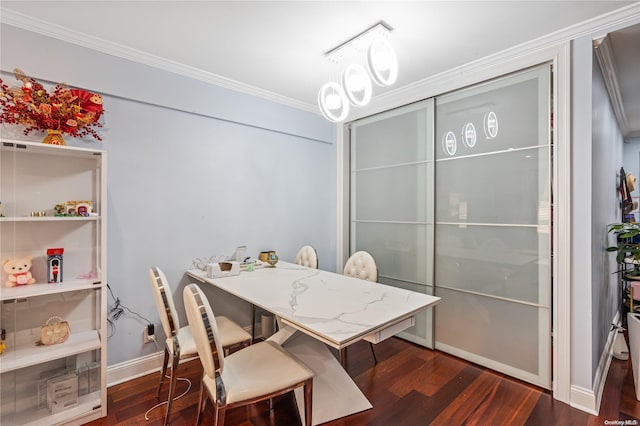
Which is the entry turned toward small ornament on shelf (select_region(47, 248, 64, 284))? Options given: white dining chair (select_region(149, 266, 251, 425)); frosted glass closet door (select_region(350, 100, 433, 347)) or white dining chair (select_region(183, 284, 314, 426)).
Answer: the frosted glass closet door

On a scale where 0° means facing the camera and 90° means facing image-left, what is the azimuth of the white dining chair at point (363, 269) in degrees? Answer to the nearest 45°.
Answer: approximately 45°

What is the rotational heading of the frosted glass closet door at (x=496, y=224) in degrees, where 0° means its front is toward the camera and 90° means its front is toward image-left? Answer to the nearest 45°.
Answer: approximately 45°

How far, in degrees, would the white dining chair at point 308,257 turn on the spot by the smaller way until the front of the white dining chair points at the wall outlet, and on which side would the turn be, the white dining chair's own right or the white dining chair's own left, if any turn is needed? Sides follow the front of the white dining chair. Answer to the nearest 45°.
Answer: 0° — it already faces it

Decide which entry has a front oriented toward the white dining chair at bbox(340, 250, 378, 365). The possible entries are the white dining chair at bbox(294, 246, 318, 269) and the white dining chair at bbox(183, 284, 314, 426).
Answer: the white dining chair at bbox(183, 284, 314, 426)

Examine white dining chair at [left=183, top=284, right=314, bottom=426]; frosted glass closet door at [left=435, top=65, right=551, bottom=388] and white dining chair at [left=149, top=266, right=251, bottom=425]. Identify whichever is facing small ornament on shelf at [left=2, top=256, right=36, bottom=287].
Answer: the frosted glass closet door

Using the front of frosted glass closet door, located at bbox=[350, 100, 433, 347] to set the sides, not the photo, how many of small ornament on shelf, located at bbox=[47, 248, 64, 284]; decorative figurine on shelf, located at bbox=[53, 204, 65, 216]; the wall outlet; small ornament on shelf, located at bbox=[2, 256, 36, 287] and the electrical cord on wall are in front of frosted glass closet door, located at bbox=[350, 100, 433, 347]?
5

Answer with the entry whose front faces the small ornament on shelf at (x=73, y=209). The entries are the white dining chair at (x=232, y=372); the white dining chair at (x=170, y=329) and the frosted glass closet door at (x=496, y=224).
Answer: the frosted glass closet door

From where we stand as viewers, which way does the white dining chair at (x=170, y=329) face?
facing away from the viewer and to the right of the viewer

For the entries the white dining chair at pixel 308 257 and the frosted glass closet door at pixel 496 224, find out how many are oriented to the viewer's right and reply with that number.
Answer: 0

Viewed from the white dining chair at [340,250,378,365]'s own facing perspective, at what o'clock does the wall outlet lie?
The wall outlet is roughly at 1 o'clock from the white dining chair.

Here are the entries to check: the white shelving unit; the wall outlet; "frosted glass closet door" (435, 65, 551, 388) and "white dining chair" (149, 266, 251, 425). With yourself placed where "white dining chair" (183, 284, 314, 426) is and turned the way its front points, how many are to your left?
3

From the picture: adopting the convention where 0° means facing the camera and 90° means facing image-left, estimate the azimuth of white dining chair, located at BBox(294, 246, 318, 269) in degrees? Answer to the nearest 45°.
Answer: approximately 45°

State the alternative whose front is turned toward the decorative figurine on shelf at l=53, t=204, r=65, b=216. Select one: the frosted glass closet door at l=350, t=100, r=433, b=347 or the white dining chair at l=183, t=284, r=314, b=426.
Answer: the frosted glass closet door

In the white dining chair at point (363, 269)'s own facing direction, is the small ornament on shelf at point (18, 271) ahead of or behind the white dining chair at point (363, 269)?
ahead

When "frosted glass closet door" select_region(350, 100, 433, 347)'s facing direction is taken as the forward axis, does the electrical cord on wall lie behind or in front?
in front
